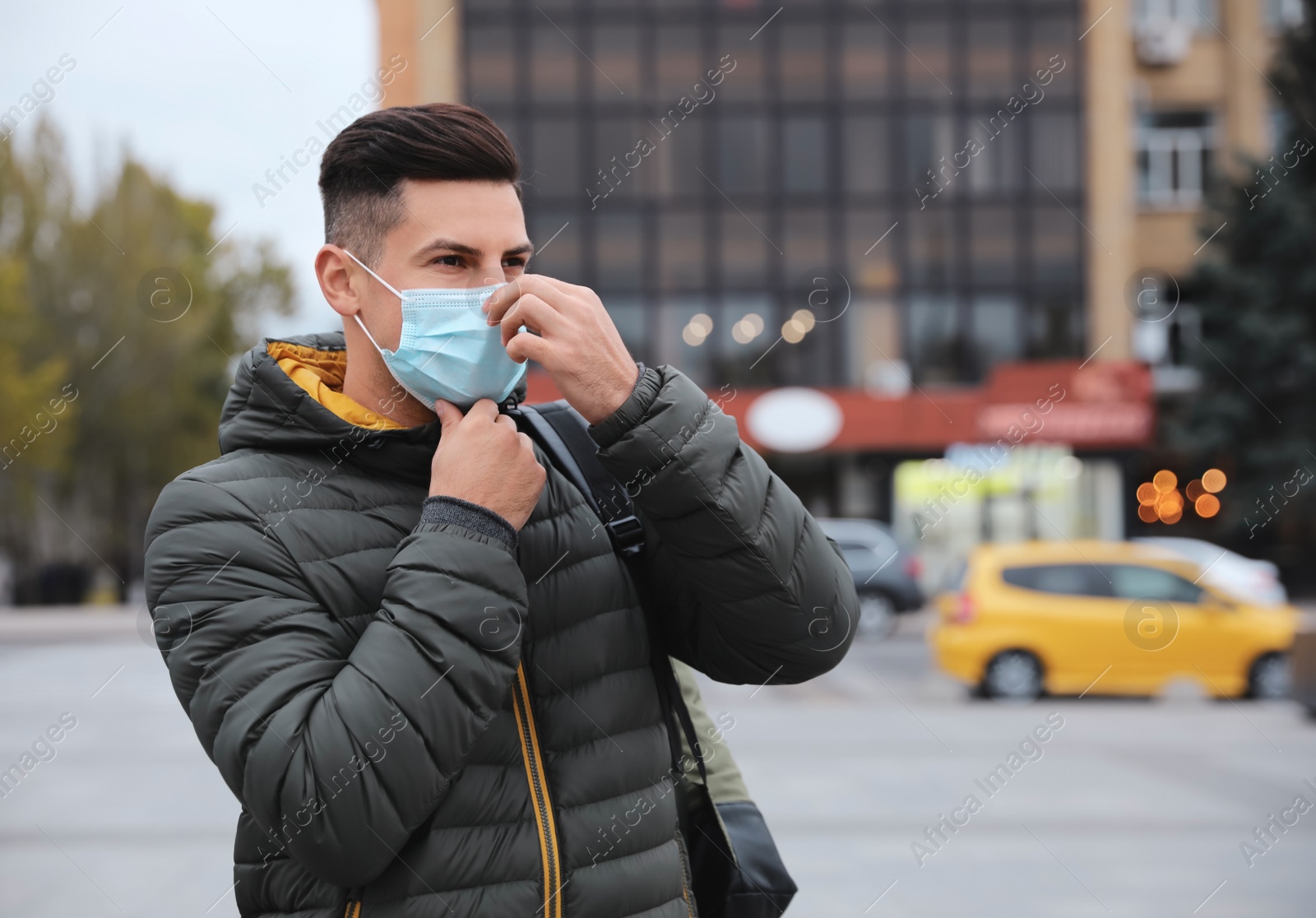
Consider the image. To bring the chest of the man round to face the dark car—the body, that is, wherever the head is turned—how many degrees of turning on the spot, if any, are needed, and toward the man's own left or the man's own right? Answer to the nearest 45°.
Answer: approximately 135° to the man's own left

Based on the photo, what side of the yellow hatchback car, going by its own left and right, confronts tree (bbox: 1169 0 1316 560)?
left

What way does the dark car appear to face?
to the viewer's left

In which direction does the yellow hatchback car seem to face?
to the viewer's right

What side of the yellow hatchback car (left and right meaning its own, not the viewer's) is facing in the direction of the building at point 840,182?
left

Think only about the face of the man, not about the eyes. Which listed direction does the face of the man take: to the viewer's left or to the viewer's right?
to the viewer's right

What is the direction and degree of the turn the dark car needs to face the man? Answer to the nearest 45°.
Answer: approximately 90° to its left

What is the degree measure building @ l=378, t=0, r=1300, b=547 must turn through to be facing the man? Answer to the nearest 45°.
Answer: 0° — it already faces them

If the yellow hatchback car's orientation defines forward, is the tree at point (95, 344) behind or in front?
behind

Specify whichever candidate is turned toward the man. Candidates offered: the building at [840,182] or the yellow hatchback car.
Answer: the building
